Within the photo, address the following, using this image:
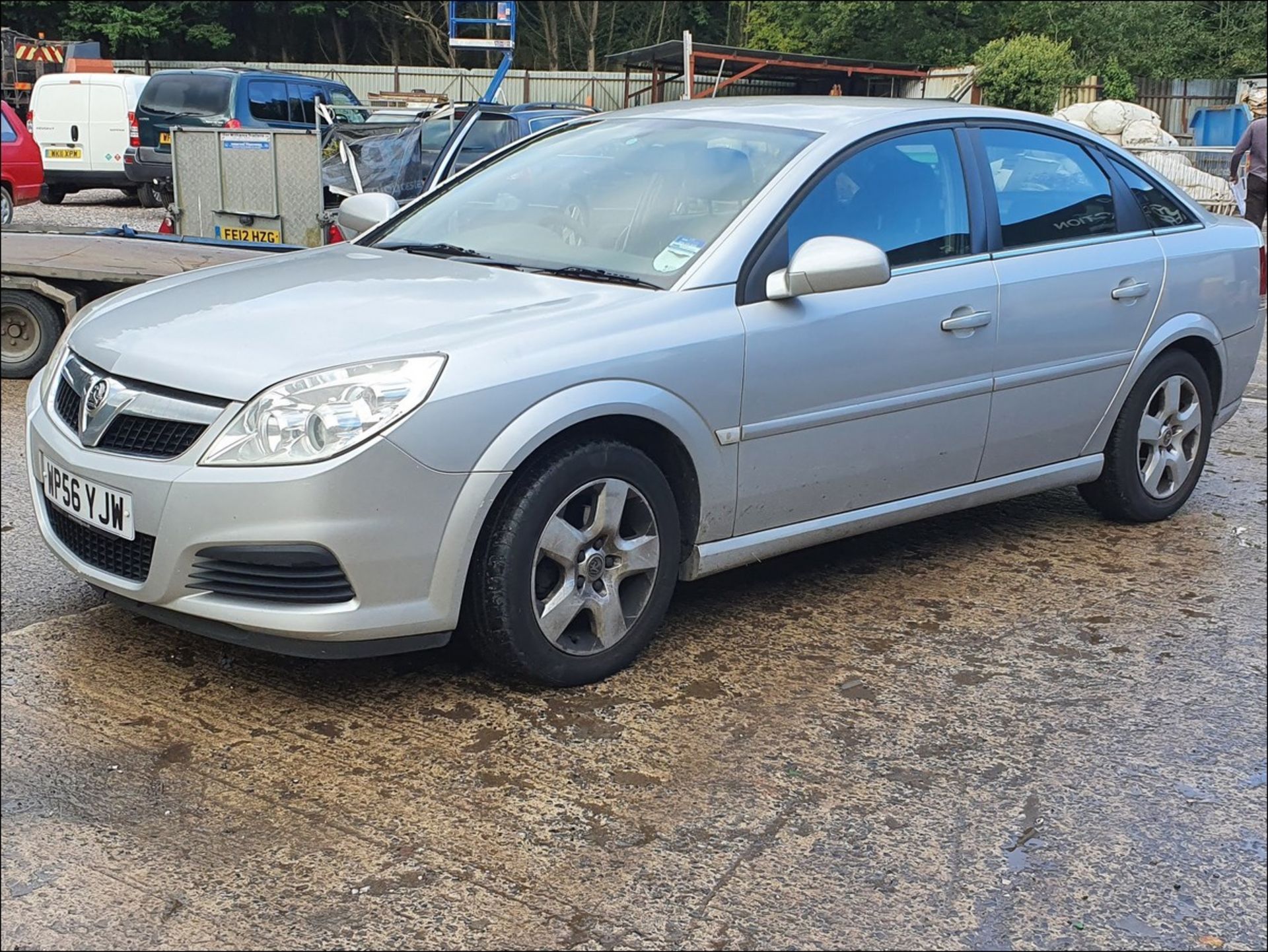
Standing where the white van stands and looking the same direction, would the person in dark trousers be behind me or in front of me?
behind

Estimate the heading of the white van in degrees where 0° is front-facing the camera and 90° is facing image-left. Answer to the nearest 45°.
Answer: approximately 180°

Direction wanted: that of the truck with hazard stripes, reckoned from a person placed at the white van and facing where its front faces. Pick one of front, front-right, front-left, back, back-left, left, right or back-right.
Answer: front

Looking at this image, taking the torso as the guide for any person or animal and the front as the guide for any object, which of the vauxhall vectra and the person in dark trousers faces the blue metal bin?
the person in dark trousers

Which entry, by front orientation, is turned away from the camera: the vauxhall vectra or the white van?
the white van

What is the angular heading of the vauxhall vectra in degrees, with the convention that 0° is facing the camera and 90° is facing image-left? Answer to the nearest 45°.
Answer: approximately 45°

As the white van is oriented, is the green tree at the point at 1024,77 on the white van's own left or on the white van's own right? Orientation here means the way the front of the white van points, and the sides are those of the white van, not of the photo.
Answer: on the white van's own right

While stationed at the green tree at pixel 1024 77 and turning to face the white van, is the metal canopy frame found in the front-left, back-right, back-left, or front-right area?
front-right

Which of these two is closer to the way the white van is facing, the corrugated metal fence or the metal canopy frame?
the corrugated metal fence
